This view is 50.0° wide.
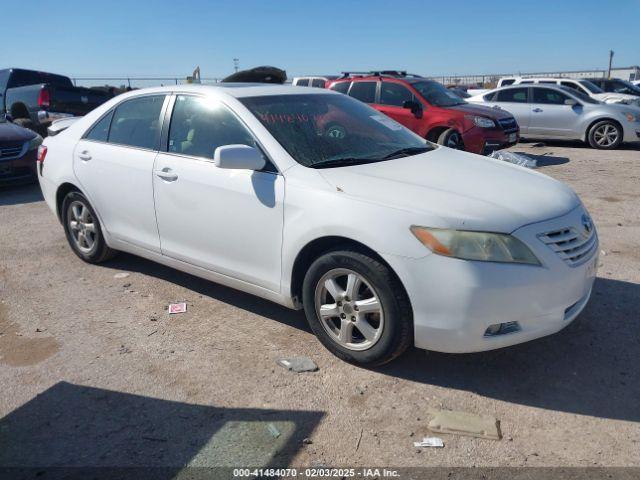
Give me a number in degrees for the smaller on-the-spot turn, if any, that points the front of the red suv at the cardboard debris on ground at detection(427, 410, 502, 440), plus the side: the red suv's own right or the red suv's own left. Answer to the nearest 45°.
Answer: approximately 45° to the red suv's own right

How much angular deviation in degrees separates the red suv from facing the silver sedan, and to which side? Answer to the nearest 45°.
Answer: approximately 90° to its left

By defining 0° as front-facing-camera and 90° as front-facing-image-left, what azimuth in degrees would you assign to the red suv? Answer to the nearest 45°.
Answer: approximately 315°

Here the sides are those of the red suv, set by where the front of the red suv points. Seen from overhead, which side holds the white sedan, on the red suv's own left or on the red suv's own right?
on the red suv's own right

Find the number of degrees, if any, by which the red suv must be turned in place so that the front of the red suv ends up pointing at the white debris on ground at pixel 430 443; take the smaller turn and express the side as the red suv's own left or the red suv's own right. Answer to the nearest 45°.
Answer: approximately 45° to the red suv's own right

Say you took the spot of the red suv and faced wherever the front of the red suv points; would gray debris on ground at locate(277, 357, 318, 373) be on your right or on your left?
on your right

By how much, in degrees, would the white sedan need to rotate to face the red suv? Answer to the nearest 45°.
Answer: approximately 135° to its left

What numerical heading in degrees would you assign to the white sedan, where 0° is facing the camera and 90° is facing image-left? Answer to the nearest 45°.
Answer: approximately 315°
